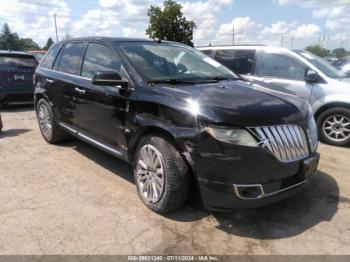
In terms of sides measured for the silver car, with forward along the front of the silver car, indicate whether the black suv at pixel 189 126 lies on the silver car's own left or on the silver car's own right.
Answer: on the silver car's own right

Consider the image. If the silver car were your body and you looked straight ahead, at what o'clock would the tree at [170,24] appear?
The tree is roughly at 8 o'clock from the silver car.

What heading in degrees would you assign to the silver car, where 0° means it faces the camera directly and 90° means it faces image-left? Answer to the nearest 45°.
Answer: approximately 270°

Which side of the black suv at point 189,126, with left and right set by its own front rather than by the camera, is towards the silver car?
left

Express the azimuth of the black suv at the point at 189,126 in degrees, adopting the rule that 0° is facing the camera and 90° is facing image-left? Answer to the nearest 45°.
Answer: approximately 315°

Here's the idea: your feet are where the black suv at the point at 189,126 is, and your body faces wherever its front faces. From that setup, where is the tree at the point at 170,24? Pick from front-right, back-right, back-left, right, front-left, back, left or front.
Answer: back-left

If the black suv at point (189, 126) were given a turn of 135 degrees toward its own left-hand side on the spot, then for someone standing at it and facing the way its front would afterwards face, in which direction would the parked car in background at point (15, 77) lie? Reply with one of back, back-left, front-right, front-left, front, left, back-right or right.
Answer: front-left

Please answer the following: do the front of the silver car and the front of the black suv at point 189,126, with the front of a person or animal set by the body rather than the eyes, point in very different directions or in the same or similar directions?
same or similar directions

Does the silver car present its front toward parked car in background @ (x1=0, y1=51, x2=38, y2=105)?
no

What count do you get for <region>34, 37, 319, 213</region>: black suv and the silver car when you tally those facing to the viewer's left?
0
